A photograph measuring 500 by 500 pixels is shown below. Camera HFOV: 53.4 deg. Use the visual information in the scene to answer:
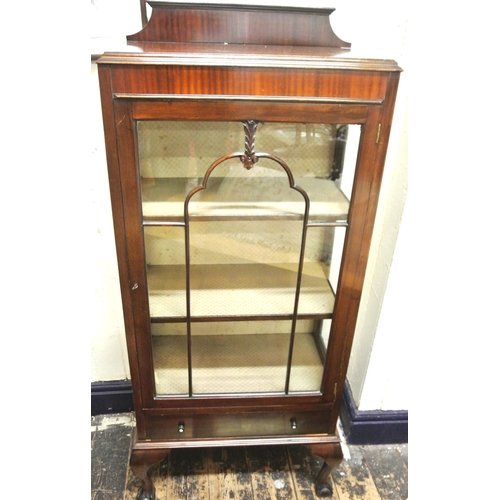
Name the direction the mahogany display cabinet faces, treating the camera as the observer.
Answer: facing the viewer
